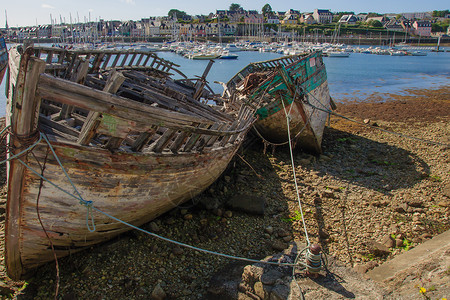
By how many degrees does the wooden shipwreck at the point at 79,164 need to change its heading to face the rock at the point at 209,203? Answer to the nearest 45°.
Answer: approximately 180°

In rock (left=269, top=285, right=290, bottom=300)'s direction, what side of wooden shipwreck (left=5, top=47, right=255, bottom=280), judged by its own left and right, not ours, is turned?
left

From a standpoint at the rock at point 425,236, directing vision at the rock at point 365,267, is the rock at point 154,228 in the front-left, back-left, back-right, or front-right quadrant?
front-right

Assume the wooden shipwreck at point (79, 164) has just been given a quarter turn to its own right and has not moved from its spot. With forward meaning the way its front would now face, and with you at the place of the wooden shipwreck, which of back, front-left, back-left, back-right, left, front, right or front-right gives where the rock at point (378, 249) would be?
back-right

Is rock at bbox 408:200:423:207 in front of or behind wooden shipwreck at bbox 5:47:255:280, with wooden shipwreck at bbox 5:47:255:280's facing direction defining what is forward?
behind

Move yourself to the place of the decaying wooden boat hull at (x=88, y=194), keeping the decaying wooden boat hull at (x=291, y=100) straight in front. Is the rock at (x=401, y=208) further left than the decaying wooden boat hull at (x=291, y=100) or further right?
right

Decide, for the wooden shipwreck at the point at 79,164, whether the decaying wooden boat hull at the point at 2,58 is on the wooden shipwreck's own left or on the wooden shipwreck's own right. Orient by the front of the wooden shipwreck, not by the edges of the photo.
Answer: on the wooden shipwreck's own right

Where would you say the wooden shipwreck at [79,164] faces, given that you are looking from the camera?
facing the viewer and to the left of the viewer

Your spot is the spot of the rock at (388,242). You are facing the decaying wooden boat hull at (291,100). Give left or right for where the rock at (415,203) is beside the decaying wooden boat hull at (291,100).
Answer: right

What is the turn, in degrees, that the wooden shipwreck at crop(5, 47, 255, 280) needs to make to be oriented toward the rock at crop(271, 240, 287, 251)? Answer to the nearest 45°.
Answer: approximately 135° to its left

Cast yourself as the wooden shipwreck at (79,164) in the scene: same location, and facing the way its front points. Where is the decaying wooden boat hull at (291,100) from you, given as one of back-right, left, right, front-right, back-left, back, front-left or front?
back
